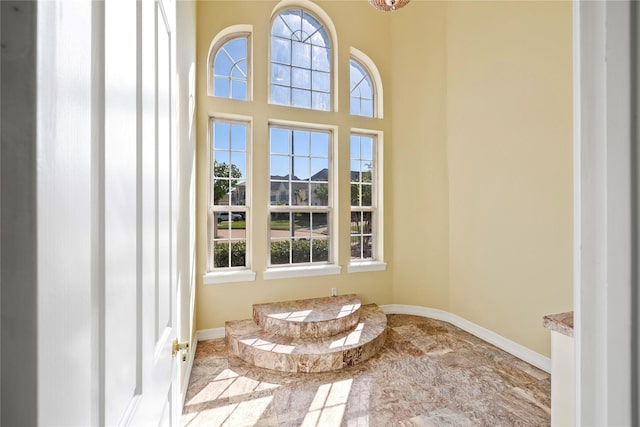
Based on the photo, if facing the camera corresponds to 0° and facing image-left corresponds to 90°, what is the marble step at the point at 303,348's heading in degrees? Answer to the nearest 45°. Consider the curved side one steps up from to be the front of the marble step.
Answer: approximately 0°

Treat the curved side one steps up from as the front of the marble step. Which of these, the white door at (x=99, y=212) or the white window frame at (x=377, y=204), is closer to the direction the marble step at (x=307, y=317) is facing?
the white door

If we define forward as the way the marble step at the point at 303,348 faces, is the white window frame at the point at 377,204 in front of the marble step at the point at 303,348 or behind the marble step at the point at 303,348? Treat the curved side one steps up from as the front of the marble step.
behind

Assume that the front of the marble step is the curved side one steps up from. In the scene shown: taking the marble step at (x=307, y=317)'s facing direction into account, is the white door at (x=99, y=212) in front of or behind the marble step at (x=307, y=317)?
in front

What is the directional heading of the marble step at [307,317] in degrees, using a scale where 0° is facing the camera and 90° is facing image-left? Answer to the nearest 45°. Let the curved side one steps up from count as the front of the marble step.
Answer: approximately 0°

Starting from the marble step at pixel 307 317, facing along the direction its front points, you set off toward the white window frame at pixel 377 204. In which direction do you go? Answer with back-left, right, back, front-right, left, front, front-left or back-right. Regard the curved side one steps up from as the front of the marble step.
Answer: back-left

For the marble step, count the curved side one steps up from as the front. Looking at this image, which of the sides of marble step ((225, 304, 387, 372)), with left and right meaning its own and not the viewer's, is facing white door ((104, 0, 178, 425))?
front
